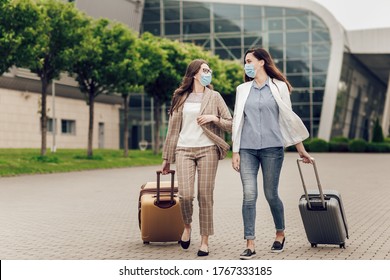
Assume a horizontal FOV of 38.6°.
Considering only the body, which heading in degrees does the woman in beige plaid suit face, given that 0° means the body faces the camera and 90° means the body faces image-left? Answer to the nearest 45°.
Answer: approximately 0°

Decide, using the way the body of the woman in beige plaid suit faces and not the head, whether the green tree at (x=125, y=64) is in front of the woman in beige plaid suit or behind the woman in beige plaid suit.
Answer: behind

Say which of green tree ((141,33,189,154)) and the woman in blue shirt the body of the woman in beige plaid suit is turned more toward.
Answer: the woman in blue shirt

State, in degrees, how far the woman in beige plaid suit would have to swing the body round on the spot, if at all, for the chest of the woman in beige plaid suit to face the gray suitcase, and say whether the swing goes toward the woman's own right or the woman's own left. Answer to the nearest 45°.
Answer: approximately 90° to the woman's own left

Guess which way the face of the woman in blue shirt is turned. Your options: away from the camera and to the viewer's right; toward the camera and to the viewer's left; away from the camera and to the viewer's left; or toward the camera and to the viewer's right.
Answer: toward the camera and to the viewer's left

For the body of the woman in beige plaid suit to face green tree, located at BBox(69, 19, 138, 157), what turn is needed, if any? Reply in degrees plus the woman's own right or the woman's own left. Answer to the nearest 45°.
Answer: approximately 180°

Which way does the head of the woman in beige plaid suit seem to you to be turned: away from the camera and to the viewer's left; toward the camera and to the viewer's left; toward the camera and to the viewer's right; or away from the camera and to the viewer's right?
toward the camera and to the viewer's right
